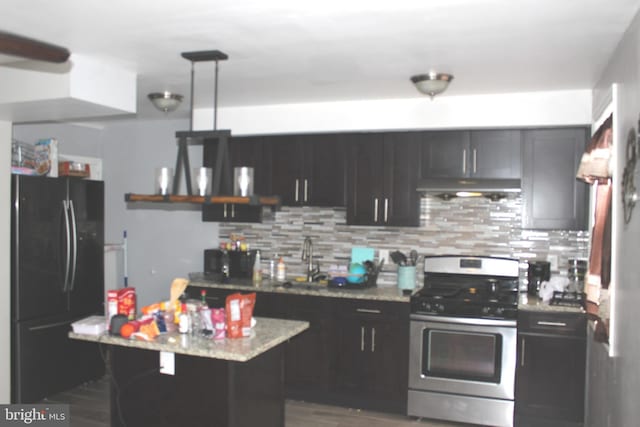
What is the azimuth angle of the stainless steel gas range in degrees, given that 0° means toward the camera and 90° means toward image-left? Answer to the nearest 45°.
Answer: approximately 0°

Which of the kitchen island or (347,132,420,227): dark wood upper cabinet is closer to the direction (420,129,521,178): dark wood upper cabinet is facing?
the kitchen island

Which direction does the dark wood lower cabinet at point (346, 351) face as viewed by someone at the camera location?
facing the viewer

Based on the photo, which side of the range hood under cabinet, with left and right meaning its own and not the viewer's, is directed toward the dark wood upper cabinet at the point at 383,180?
right

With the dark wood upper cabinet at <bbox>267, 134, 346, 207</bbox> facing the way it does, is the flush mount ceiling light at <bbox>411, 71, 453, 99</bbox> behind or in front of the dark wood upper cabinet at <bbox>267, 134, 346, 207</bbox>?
in front

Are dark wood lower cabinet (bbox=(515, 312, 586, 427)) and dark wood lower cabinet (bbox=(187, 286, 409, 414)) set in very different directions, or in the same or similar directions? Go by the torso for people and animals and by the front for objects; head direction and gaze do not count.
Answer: same or similar directions

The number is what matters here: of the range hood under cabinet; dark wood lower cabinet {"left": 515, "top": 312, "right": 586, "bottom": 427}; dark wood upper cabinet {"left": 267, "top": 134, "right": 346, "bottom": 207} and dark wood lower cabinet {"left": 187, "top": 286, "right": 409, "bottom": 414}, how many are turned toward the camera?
4

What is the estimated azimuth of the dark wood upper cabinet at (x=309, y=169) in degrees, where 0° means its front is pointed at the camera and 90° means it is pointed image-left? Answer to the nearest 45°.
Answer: approximately 0°

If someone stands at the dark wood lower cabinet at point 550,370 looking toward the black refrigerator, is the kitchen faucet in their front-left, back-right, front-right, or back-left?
front-right

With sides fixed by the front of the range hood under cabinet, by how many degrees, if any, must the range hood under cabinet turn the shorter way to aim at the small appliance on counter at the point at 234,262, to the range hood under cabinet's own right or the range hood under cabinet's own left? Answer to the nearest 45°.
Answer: approximately 90° to the range hood under cabinet's own right

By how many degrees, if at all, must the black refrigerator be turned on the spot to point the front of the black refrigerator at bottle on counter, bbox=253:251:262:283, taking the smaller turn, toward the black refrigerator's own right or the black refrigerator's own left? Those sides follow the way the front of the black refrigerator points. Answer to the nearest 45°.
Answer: approximately 45° to the black refrigerator's own left

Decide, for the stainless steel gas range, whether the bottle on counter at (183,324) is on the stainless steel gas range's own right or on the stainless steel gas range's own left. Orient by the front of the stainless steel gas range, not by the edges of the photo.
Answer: on the stainless steel gas range's own right

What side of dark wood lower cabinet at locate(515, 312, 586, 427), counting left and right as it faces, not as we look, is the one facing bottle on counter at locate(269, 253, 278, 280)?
right

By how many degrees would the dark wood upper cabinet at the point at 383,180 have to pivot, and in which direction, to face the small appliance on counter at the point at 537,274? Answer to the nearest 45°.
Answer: approximately 90° to its left
